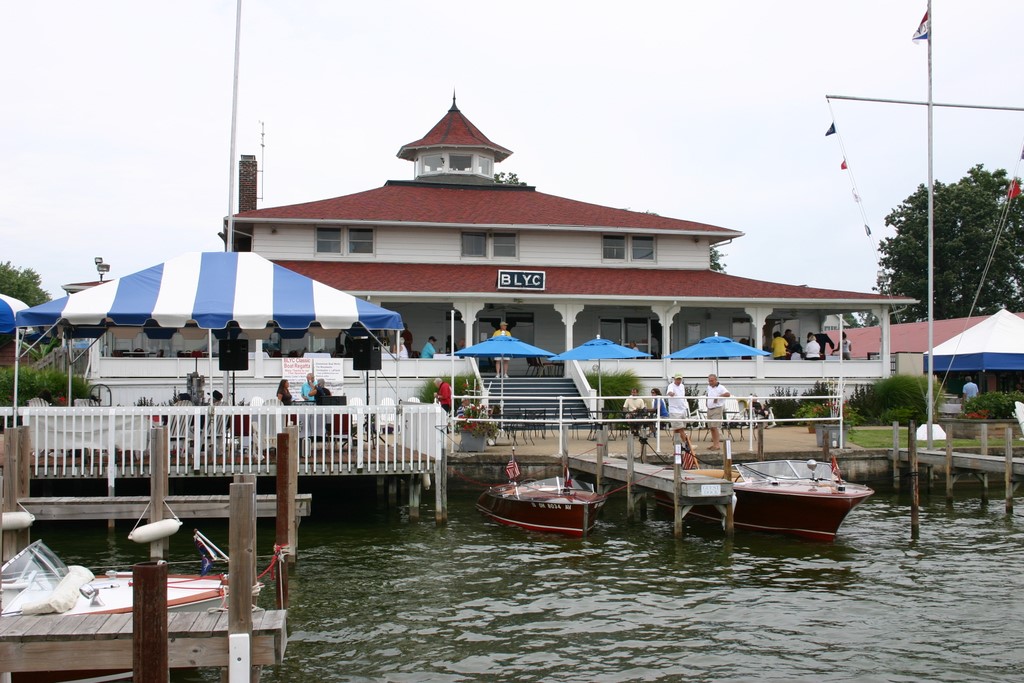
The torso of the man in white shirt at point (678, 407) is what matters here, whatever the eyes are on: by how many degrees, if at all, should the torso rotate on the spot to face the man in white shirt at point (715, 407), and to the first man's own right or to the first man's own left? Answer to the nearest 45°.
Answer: approximately 135° to the first man's own left

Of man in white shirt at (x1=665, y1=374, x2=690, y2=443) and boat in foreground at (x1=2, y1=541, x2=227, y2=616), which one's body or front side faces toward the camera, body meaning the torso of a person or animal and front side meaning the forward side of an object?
the man in white shirt

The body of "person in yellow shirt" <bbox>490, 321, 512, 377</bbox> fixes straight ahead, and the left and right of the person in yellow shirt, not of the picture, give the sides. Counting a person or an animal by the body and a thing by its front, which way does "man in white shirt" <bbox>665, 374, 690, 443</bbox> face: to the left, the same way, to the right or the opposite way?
the same way

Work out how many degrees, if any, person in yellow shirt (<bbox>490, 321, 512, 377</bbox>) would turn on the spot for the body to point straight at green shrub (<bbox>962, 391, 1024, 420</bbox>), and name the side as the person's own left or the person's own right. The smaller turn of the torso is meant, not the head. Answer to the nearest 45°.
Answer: approximately 90° to the person's own left

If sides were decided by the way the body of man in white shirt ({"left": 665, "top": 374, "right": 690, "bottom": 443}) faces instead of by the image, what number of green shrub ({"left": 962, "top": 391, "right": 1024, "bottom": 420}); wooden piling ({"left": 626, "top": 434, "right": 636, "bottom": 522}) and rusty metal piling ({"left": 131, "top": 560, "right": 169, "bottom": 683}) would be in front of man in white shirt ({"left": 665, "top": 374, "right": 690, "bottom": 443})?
2

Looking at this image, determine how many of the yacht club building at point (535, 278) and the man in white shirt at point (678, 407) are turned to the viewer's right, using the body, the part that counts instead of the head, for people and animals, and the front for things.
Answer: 0

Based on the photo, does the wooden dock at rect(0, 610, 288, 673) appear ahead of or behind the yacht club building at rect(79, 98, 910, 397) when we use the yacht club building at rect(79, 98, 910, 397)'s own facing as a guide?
ahead

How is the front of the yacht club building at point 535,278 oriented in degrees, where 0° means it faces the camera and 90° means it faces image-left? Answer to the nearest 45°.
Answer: approximately 0°

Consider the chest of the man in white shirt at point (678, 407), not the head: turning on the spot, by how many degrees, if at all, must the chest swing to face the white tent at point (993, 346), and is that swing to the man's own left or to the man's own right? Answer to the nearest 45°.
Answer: approximately 135° to the man's own left

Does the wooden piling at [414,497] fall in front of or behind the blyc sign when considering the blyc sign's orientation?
in front

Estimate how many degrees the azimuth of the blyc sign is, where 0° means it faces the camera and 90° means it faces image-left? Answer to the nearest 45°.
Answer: approximately 0°

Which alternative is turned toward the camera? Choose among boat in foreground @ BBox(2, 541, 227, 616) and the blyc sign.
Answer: the blyc sign

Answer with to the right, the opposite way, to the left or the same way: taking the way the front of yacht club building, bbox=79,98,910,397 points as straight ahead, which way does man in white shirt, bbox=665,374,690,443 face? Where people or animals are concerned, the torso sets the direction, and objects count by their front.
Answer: the same way

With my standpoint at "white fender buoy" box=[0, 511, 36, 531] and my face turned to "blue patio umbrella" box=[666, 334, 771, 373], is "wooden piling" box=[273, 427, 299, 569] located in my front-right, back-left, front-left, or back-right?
front-right

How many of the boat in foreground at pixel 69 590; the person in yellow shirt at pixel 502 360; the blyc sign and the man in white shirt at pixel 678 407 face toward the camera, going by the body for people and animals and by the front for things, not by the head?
3
